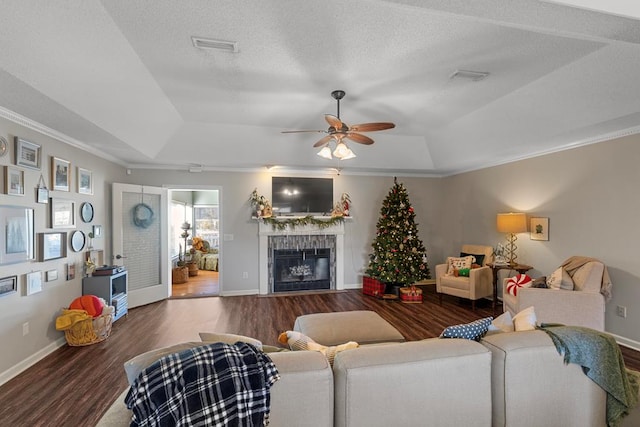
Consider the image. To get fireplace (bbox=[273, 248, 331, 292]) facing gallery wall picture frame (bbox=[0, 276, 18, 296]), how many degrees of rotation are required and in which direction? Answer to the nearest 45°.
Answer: approximately 45° to its right

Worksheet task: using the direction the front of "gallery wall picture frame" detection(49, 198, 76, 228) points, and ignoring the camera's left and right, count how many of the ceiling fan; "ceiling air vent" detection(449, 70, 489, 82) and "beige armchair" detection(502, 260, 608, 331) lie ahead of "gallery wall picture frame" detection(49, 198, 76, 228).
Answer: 3

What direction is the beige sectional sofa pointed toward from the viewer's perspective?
away from the camera

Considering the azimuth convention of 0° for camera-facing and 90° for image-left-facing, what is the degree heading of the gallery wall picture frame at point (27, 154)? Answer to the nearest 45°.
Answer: approximately 315°

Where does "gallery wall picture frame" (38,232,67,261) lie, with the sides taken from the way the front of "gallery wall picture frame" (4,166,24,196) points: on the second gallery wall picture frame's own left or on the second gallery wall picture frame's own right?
on the second gallery wall picture frame's own left

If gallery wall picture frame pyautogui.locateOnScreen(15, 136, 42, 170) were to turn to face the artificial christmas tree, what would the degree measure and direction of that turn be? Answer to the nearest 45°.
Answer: approximately 45° to its left

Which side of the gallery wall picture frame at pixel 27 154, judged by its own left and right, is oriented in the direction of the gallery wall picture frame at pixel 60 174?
left

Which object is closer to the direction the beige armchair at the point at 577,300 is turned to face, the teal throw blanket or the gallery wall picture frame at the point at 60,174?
the gallery wall picture frame

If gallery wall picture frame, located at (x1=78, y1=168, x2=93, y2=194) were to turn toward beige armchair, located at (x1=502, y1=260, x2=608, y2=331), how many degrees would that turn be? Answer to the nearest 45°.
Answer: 0° — it already faces it
